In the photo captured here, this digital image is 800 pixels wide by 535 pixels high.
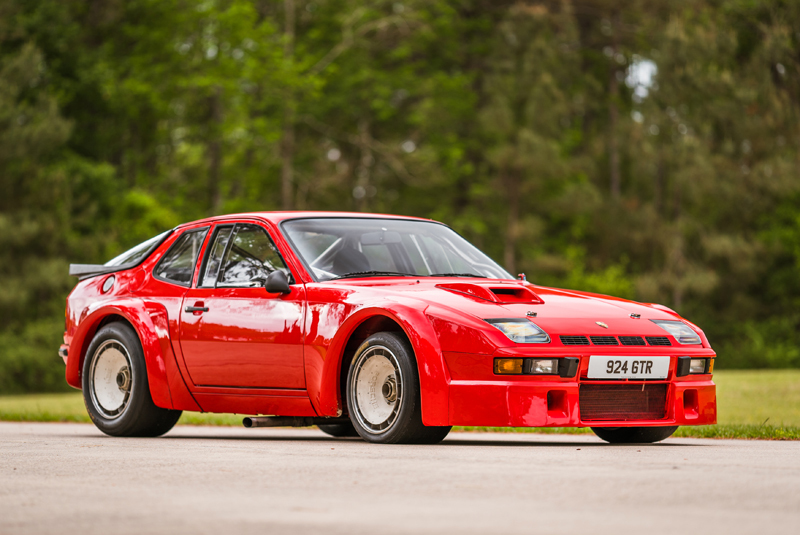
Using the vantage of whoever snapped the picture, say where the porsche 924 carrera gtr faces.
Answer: facing the viewer and to the right of the viewer
